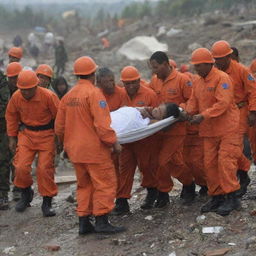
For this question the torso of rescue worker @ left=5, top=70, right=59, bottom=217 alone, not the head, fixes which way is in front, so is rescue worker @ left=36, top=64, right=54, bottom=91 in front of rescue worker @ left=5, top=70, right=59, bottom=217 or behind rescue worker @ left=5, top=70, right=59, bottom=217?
behind

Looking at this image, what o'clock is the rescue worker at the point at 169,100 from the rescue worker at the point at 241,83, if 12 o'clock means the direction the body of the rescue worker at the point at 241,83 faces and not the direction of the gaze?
the rescue worker at the point at 169,100 is roughly at 1 o'clock from the rescue worker at the point at 241,83.

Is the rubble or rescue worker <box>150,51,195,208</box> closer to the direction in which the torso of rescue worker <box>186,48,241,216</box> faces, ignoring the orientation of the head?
the rescue worker

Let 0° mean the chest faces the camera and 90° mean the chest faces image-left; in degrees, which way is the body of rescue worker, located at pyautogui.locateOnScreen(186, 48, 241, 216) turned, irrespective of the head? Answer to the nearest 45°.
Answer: approximately 45°

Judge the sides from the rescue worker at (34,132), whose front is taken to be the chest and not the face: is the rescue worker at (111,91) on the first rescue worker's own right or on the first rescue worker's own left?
on the first rescue worker's own left

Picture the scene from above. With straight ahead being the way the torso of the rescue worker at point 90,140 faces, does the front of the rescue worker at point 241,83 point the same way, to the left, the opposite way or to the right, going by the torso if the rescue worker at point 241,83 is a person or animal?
the opposite way

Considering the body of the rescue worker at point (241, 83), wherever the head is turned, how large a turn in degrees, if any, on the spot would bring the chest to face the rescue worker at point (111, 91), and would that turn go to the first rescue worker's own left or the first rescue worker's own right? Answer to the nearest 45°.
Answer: approximately 45° to the first rescue worker's own right

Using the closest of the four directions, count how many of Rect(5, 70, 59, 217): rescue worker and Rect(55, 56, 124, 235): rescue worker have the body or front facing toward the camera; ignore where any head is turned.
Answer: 1
